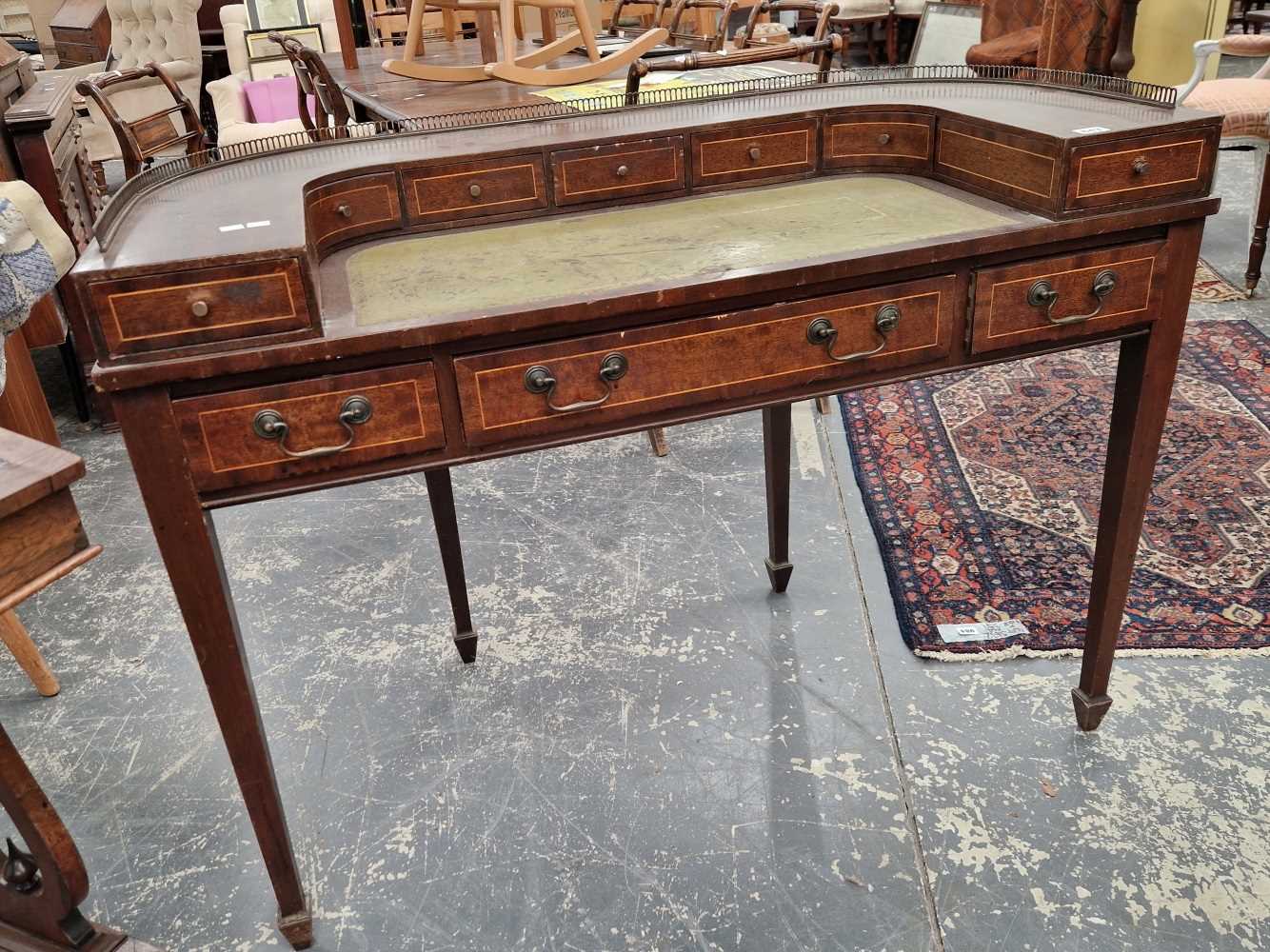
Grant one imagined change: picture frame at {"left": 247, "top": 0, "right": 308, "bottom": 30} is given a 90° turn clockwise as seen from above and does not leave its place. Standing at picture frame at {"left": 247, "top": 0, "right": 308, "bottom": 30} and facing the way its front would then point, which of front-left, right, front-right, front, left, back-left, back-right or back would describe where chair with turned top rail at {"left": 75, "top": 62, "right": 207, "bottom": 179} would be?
left

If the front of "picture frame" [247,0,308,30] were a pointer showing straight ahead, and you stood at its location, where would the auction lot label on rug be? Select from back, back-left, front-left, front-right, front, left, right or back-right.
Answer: front

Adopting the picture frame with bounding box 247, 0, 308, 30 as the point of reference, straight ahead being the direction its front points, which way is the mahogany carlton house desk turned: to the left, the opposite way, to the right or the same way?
the same way

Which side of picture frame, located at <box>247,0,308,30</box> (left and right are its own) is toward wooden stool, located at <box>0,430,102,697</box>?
front

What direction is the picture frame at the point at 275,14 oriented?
toward the camera

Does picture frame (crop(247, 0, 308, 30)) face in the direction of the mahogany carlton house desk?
yes

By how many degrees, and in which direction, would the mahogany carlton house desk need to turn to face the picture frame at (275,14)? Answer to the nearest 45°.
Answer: approximately 180°

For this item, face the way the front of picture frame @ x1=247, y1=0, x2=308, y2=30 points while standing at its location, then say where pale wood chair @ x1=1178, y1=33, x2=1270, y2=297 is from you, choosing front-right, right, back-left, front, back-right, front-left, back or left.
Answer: front-left

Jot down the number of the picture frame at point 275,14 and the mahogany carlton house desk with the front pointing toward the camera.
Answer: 2

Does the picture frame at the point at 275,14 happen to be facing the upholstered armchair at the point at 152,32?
no

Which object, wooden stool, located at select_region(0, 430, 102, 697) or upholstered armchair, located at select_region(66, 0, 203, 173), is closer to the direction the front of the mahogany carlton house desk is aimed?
the wooden stool

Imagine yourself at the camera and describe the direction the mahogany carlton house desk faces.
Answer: facing the viewer

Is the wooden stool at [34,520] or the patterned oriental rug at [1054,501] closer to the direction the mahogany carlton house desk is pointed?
the wooden stool

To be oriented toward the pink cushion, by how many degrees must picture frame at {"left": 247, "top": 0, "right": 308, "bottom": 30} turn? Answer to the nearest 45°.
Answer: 0° — it already faces it
